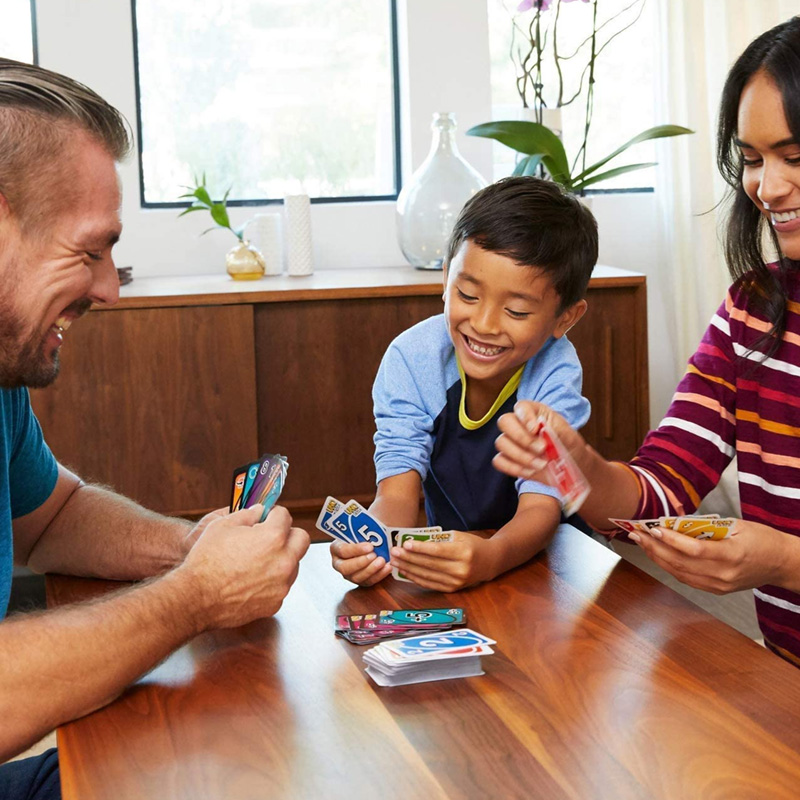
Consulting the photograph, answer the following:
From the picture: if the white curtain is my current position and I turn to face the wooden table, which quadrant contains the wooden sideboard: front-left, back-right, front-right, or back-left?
front-right

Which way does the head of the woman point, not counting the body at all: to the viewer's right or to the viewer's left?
to the viewer's left

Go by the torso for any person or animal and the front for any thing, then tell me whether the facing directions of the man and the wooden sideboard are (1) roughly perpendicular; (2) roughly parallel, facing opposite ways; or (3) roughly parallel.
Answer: roughly perpendicular

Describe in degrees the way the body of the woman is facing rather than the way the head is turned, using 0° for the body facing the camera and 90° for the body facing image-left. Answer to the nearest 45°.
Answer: approximately 45°

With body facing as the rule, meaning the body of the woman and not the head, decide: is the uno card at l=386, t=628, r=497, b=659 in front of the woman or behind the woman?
in front

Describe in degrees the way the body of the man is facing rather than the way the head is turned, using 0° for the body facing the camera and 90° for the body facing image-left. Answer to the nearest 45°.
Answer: approximately 270°

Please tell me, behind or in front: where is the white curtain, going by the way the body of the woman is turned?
behind

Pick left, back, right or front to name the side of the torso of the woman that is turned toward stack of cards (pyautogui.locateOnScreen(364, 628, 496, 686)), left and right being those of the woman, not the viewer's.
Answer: front

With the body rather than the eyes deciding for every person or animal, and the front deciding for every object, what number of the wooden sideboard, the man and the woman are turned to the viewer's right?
1

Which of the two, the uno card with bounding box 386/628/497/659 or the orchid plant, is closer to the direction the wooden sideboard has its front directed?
the uno card

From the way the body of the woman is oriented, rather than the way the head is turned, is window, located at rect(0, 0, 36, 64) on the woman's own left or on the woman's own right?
on the woman's own right

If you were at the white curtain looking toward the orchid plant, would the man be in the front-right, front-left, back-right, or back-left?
front-left

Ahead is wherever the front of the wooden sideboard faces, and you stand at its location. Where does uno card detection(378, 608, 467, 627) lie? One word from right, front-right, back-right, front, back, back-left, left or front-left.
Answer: front

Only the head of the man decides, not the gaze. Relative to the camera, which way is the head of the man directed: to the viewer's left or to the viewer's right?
to the viewer's right

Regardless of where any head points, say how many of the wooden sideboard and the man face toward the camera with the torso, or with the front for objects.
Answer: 1

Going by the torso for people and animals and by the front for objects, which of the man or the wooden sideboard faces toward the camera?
the wooden sideboard

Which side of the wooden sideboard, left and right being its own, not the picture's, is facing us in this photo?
front
